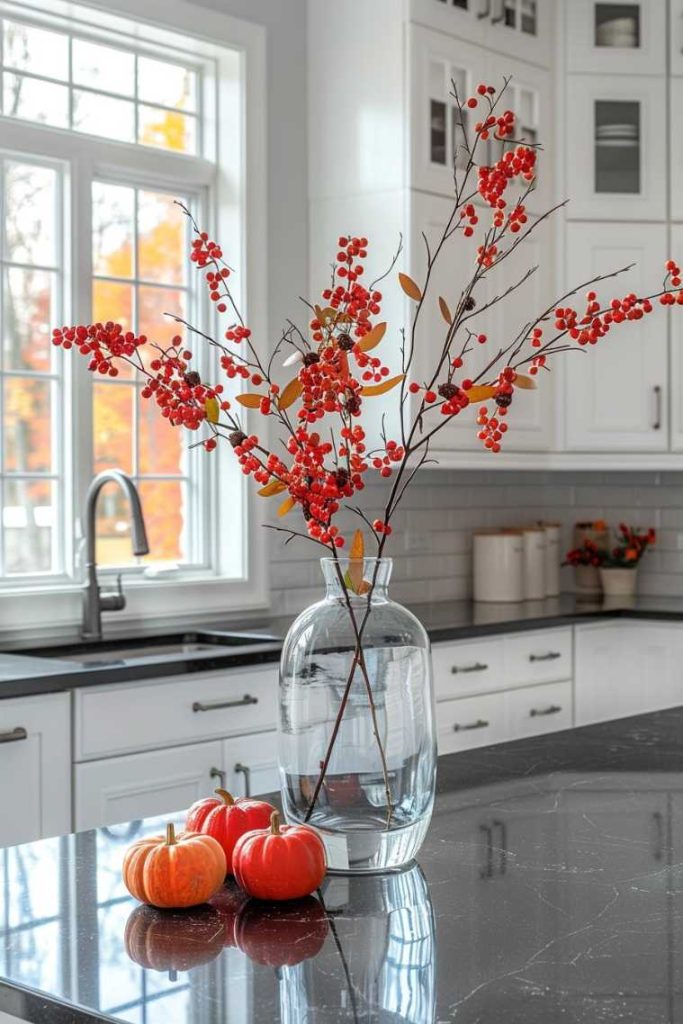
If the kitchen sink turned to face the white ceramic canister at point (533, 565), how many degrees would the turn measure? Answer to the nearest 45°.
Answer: approximately 90° to its left

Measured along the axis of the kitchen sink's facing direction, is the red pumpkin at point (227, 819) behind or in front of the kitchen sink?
in front

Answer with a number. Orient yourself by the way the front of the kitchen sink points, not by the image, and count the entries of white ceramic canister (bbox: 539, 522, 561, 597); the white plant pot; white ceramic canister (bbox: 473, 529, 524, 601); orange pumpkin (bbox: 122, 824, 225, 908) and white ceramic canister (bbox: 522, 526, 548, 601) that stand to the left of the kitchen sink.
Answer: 4

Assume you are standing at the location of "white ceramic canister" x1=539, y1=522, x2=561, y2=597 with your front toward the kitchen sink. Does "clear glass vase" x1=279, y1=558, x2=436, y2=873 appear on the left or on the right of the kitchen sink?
left

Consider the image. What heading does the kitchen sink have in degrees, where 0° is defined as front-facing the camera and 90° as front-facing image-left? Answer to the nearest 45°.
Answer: approximately 315°

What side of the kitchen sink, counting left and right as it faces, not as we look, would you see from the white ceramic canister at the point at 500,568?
left

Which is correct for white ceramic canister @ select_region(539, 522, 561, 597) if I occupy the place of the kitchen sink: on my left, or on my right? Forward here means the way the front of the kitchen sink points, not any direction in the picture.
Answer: on my left

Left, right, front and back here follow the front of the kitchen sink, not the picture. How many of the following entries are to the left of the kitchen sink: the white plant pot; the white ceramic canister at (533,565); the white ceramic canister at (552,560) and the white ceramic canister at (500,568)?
4

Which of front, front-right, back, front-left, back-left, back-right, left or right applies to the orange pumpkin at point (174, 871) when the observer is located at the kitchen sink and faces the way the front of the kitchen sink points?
front-right
